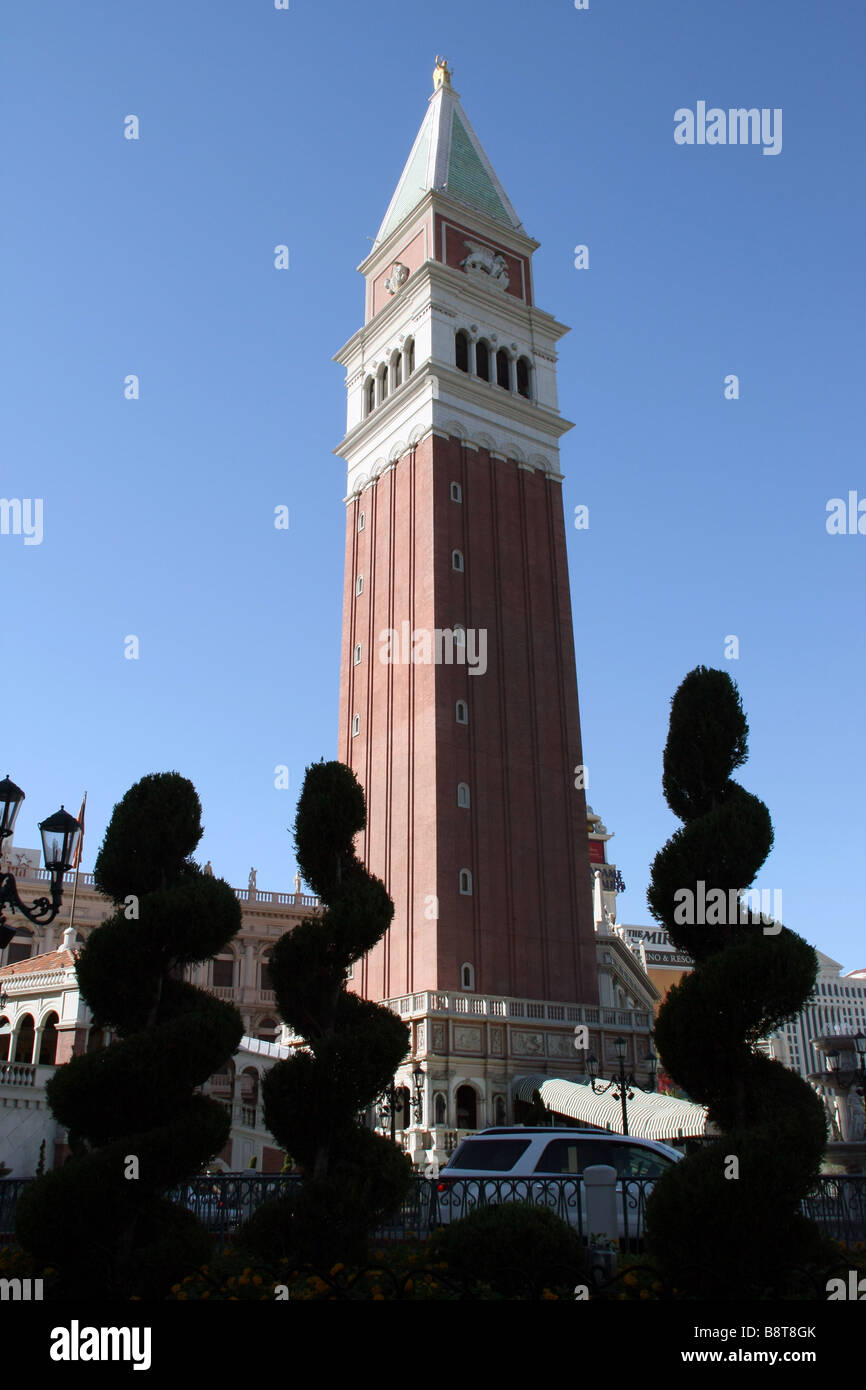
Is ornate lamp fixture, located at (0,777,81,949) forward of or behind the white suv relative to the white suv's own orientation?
behind

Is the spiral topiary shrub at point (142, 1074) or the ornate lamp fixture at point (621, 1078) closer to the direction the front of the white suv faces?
the ornate lamp fixture

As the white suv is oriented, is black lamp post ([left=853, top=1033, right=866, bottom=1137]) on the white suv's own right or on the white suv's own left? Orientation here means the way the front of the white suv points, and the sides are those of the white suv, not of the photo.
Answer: on the white suv's own left

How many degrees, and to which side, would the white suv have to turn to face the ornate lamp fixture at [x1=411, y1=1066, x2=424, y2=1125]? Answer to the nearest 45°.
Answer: approximately 90° to its left

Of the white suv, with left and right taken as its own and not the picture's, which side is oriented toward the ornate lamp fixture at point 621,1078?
left

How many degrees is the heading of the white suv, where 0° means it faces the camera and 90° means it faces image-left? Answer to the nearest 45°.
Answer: approximately 270°
